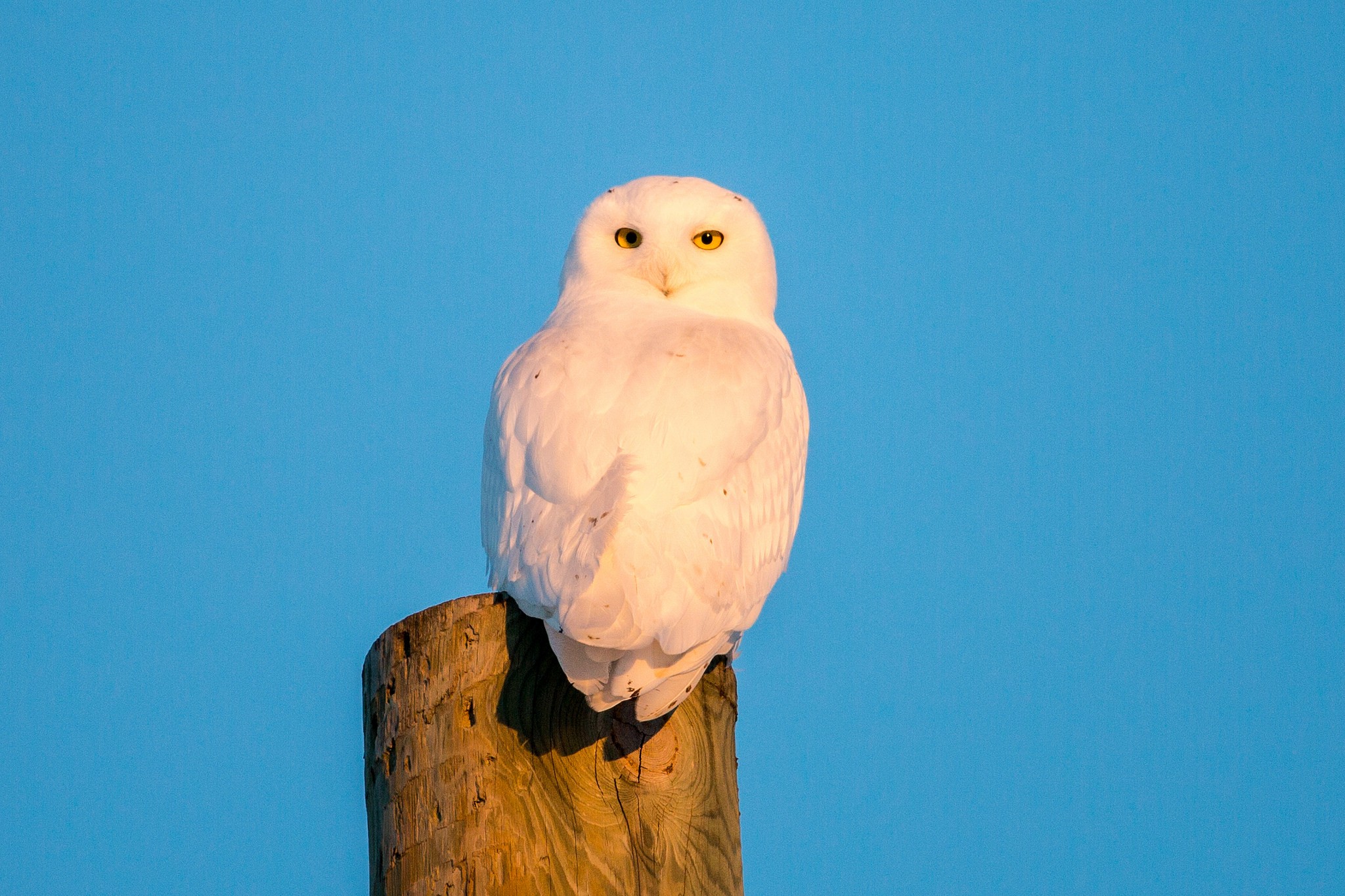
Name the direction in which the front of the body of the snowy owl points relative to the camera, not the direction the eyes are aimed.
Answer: away from the camera
